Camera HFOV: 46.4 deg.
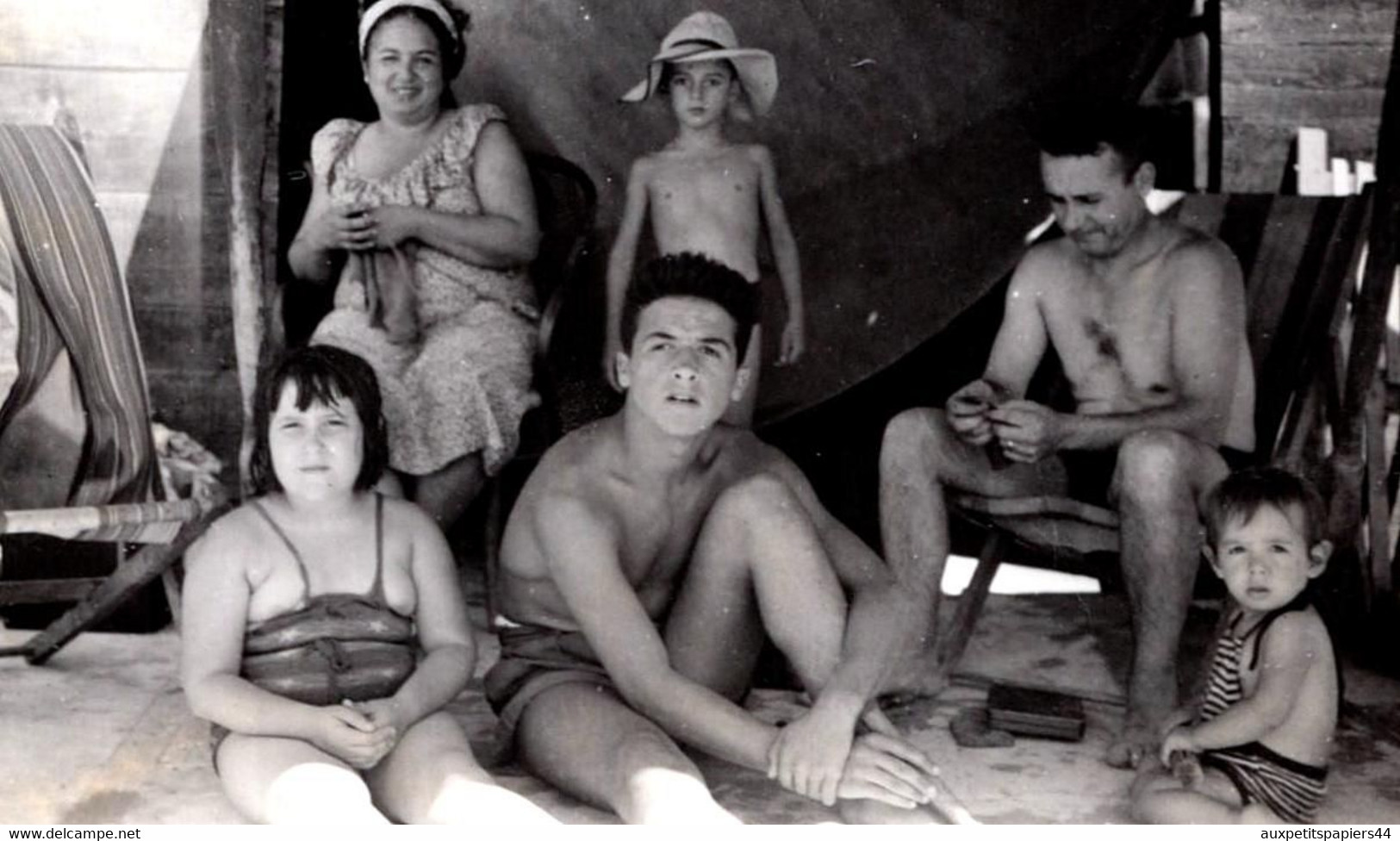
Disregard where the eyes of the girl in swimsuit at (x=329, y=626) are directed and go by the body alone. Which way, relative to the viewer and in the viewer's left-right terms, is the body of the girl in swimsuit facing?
facing the viewer

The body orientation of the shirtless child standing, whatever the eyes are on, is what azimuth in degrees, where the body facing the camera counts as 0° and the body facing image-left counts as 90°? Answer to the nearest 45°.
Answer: approximately 0°

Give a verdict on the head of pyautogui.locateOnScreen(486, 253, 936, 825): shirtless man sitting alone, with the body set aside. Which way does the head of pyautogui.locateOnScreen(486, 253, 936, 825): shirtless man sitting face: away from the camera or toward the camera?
toward the camera

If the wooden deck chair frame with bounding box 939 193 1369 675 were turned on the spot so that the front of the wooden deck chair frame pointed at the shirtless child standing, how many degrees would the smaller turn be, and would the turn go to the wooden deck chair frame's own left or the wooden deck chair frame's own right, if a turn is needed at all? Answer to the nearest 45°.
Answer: approximately 45° to the wooden deck chair frame's own right

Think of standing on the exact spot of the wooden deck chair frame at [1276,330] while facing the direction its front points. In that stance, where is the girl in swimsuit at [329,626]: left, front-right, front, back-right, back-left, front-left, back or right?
front

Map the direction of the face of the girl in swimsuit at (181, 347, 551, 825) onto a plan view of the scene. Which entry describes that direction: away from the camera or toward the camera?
toward the camera

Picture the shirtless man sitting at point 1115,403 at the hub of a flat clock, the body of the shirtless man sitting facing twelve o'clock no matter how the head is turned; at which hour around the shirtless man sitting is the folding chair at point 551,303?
The folding chair is roughly at 2 o'clock from the shirtless man sitting.

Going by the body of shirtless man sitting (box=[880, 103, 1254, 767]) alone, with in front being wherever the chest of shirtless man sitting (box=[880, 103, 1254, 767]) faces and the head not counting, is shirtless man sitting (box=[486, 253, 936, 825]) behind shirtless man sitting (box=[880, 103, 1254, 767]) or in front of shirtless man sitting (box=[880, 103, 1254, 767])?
in front

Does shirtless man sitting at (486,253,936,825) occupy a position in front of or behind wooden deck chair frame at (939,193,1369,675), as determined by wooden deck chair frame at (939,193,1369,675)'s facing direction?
in front

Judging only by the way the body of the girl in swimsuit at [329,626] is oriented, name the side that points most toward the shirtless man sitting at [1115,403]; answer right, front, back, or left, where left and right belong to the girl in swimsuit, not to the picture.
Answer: left

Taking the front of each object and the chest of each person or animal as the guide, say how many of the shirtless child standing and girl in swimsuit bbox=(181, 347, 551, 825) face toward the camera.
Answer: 2

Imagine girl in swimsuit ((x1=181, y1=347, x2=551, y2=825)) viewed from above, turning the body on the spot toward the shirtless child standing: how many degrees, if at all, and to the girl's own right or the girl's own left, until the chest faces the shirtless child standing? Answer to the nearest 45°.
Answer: approximately 135° to the girl's own left

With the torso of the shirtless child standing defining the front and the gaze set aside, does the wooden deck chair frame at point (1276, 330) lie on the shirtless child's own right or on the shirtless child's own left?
on the shirtless child's own left

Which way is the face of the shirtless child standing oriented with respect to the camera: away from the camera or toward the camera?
toward the camera
